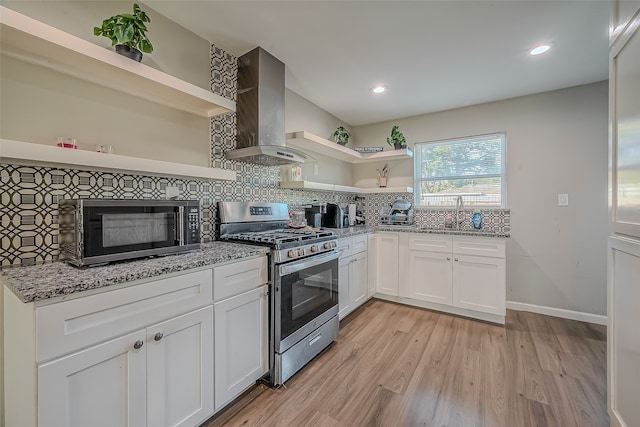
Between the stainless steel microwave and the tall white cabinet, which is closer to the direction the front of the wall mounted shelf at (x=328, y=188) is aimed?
the tall white cabinet

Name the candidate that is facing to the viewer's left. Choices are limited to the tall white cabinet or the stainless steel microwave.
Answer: the tall white cabinet

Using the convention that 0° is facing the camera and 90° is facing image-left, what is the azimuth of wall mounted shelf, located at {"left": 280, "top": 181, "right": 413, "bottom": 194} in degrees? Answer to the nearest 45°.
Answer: approximately 315°

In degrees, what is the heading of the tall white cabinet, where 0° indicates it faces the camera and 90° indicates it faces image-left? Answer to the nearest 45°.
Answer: approximately 90°

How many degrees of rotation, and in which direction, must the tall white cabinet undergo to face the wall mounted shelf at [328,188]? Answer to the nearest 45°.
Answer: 0° — it already faces it

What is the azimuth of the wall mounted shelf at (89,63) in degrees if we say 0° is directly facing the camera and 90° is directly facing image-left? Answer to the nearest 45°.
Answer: approximately 315°
